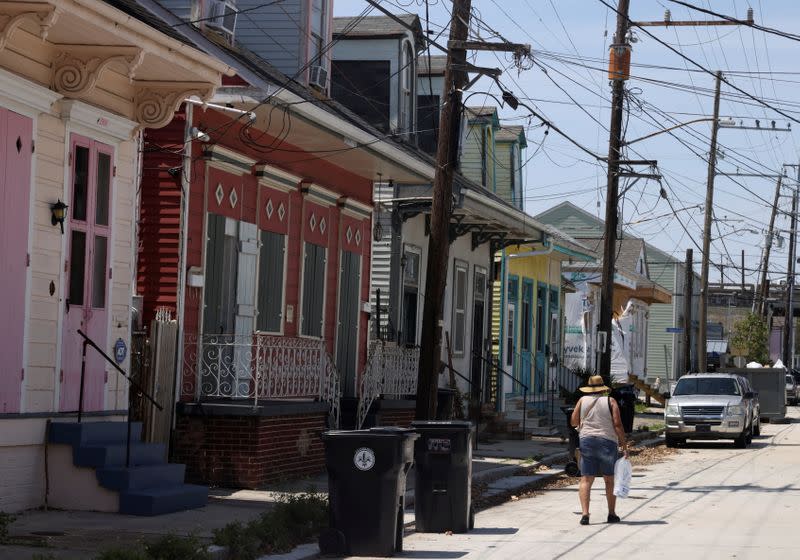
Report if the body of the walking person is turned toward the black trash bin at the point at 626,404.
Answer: yes

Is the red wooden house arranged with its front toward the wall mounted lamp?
no

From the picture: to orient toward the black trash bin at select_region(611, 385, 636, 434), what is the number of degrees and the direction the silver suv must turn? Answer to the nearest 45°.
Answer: approximately 90° to its right

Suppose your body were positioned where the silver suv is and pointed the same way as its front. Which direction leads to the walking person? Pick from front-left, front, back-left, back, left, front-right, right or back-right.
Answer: front

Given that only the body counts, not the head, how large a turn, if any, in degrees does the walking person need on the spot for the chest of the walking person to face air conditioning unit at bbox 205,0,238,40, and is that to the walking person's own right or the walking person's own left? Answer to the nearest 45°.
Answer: approximately 90° to the walking person's own left

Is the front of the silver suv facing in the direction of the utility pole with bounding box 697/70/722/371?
no

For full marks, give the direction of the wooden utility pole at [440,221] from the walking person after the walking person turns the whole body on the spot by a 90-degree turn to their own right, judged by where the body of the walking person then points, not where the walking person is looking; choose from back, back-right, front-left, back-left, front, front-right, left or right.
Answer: back-left

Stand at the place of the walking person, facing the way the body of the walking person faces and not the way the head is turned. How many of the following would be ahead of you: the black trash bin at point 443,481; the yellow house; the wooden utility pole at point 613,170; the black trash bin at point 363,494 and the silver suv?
3

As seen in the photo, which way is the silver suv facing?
toward the camera

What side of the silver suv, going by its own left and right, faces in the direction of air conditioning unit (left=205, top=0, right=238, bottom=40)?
front

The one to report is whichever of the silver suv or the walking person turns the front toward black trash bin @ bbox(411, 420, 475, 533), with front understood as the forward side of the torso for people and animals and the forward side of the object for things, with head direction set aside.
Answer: the silver suv

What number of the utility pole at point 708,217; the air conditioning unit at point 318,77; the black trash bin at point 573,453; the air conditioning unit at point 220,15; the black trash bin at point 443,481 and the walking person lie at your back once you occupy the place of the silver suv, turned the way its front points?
1

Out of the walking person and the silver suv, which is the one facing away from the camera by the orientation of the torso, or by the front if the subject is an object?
the walking person

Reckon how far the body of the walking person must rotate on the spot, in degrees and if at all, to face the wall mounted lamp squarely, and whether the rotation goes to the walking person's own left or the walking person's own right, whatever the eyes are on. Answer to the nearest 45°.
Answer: approximately 135° to the walking person's own left

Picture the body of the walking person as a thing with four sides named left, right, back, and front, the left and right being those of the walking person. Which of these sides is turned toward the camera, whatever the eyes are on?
back

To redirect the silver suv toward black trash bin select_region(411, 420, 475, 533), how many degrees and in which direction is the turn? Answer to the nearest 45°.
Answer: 0° — it already faces it

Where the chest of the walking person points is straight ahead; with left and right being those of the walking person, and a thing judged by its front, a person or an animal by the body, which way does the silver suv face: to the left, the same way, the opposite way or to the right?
the opposite way

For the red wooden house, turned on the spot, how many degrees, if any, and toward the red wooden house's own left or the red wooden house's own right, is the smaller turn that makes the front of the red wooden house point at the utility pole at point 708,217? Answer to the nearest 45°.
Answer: approximately 90° to the red wooden house's own left

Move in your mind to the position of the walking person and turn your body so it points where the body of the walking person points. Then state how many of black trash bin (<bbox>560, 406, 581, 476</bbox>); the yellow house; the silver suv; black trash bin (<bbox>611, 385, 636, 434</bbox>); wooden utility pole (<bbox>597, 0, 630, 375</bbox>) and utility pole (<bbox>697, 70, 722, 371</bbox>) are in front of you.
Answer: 6

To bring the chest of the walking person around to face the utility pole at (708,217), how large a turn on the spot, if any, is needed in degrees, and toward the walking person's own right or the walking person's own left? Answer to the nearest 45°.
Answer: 0° — they already face it

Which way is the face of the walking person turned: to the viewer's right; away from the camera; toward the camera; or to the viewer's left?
away from the camera

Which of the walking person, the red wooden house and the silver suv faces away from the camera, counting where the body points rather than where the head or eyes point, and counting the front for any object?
the walking person
